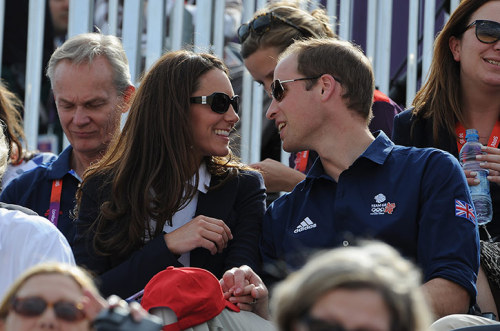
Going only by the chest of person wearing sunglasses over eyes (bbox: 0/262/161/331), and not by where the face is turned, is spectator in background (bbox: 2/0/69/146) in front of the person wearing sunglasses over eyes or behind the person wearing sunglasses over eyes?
behind

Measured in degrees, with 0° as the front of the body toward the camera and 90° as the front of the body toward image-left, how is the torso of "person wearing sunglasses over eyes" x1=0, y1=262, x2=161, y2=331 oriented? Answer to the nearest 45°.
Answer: approximately 0°

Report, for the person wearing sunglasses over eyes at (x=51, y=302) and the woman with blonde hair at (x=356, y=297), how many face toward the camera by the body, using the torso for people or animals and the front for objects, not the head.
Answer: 2

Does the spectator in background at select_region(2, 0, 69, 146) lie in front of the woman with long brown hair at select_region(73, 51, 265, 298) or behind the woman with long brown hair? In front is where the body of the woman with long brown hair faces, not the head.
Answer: behind

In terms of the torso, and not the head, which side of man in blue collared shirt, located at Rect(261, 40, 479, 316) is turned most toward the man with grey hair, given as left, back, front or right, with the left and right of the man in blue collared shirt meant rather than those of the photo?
right

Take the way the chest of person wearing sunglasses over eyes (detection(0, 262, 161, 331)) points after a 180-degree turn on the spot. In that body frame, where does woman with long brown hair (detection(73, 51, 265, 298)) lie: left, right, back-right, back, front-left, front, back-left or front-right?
front

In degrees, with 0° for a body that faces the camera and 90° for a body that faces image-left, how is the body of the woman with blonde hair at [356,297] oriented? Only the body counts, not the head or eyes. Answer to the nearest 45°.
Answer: approximately 0°

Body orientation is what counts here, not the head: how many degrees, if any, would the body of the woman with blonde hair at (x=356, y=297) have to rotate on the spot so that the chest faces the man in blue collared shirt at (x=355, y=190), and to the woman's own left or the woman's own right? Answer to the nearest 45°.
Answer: approximately 180°

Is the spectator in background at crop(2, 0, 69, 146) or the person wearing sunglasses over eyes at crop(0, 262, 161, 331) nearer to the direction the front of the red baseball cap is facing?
the spectator in background

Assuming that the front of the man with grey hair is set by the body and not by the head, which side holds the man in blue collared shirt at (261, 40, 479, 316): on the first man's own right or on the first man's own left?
on the first man's own left
